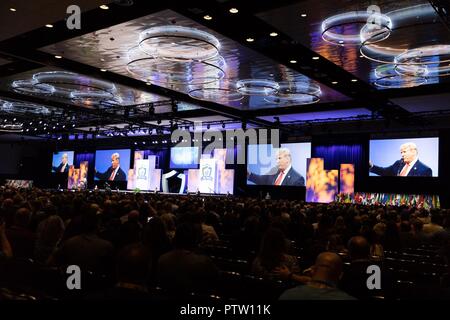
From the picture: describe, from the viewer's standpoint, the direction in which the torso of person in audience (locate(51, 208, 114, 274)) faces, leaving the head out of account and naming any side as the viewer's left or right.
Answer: facing away from the viewer

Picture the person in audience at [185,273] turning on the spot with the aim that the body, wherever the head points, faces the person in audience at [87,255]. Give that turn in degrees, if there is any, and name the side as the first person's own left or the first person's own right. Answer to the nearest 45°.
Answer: approximately 45° to the first person's own left

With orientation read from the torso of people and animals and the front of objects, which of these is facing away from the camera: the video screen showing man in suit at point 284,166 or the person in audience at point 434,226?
the person in audience

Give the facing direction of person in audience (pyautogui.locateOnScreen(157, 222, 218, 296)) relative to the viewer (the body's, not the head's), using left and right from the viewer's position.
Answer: facing away from the viewer

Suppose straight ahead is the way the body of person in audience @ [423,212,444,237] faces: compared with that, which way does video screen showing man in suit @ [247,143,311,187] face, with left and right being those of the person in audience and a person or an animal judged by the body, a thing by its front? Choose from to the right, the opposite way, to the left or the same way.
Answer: the opposite way

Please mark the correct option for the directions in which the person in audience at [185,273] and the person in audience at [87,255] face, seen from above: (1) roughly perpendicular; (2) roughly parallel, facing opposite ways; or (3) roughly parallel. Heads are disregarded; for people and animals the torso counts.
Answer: roughly parallel

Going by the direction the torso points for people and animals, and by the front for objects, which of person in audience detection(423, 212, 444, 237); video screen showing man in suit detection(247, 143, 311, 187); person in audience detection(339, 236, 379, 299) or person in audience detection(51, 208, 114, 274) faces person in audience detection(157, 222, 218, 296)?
the video screen showing man in suit

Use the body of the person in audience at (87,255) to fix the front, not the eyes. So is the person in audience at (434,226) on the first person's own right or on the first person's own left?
on the first person's own right

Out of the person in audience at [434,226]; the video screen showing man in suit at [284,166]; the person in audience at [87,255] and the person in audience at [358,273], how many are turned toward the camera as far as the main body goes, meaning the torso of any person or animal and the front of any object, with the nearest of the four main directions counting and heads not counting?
1

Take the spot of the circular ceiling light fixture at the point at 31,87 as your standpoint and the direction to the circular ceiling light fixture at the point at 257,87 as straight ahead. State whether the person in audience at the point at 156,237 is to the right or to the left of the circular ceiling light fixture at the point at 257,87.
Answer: right

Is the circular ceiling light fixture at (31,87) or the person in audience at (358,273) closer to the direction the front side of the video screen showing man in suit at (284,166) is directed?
the person in audience

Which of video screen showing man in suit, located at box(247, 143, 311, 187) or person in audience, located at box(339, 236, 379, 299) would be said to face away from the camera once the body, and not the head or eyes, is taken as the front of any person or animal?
the person in audience

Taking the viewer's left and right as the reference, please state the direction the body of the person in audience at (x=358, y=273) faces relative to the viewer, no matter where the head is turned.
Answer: facing away from the viewer

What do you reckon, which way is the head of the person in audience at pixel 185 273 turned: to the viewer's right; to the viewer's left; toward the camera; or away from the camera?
away from the camera

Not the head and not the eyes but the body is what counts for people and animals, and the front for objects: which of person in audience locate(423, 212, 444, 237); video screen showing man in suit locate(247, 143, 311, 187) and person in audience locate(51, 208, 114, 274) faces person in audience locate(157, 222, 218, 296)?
the video screen showing man in suit

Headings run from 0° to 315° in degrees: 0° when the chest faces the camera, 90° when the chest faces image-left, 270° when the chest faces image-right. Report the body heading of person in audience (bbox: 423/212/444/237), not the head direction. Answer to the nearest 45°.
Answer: approximately 180°

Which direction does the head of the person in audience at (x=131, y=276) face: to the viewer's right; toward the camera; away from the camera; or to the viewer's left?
away from the camera

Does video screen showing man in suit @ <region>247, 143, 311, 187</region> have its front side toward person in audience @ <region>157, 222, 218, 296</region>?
yes
